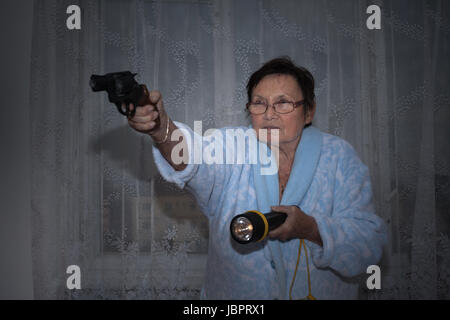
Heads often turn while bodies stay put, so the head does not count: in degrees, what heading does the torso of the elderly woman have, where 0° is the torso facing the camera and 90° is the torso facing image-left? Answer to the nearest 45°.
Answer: approximately 45°
